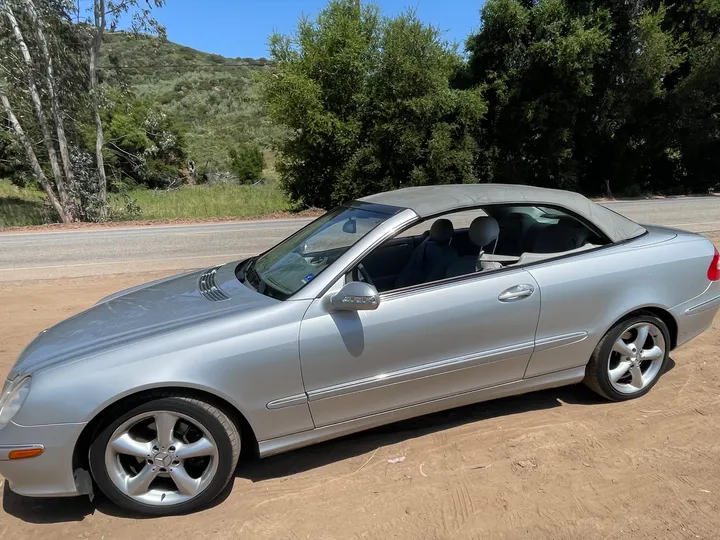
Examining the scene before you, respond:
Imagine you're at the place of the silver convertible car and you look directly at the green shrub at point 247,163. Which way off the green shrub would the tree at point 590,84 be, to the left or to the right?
right

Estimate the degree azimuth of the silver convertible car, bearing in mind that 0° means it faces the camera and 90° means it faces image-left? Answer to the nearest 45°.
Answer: approximately 45°

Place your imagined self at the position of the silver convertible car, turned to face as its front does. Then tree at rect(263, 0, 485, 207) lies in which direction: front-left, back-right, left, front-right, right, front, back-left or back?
back-right

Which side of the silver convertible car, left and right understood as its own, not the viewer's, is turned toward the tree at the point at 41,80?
right

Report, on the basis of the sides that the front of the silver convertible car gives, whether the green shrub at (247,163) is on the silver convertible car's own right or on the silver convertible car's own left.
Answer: on the silver convertible car's own right

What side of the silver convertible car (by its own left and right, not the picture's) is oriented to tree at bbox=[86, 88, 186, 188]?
right

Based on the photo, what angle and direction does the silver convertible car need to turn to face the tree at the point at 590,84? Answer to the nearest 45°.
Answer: approximately 180°
